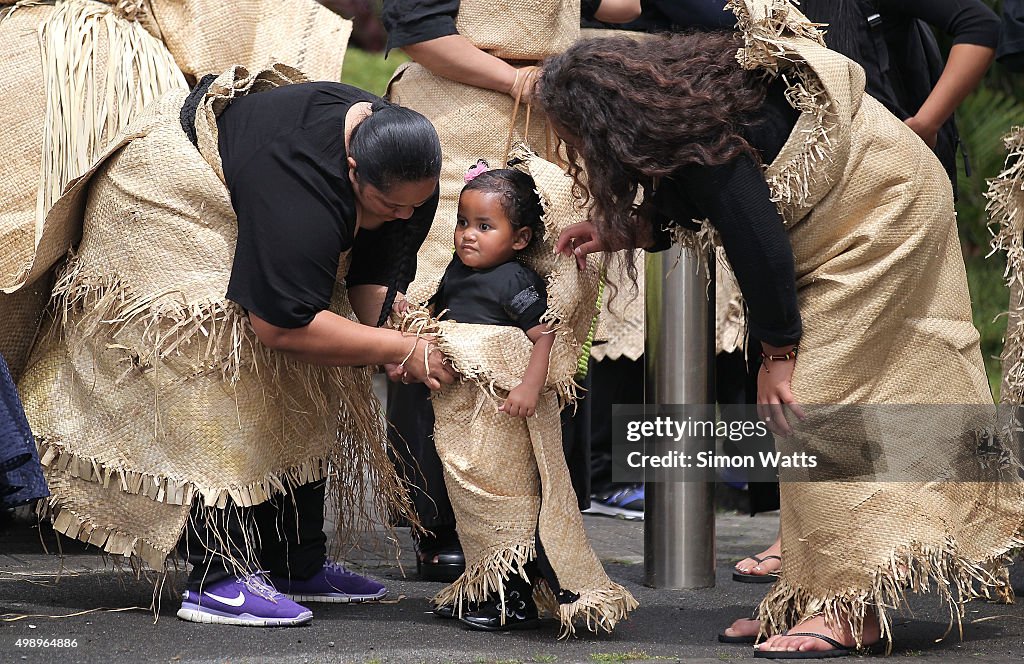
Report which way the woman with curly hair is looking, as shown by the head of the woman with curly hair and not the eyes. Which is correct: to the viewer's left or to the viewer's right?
to the viewer's left

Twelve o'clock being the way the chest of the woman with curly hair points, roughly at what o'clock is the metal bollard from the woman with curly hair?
The metal bollard is roughly at 2 o'clock from the woman with curly hair.

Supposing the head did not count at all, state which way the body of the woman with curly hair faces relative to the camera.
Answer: to the viewer's left
